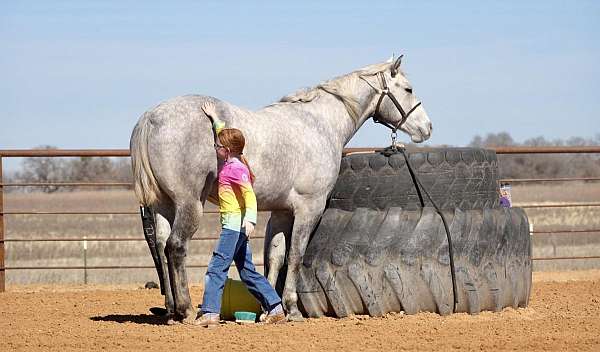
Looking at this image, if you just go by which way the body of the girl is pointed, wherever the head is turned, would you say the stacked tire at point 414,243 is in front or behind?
behind

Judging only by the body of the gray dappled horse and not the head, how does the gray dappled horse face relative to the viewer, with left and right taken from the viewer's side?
facing to the right of the viewer

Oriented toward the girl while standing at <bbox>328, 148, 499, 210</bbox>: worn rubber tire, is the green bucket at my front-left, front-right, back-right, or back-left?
front-right

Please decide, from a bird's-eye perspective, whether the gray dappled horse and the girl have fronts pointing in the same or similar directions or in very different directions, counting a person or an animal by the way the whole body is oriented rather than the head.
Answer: very different directions

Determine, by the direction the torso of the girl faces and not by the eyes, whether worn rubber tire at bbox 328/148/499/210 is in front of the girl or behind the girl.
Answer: behind

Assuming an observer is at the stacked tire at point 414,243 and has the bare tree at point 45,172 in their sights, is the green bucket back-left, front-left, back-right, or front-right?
front-left

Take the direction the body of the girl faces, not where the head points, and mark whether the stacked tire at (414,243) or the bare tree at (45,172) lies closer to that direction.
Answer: the bare tree

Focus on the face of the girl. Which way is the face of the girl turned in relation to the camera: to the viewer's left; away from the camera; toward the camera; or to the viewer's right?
to the viewer's left

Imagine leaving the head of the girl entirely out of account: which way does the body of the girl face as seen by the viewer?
to the viewer's left
